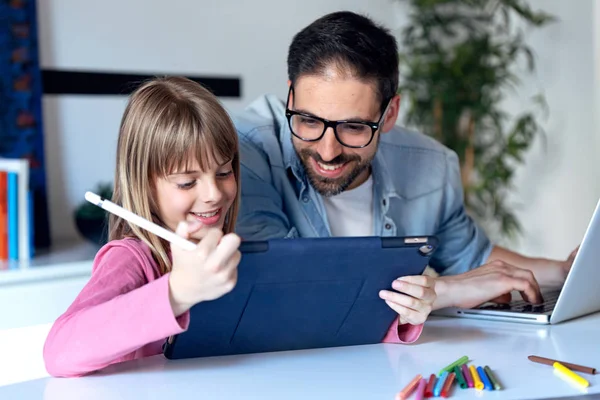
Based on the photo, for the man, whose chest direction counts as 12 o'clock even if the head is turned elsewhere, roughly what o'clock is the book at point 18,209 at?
The book is roughly at 4 o'clock from the man.

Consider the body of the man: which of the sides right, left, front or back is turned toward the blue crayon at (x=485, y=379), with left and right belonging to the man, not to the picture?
front

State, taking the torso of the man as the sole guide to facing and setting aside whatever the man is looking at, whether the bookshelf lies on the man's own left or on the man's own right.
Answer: on the man's own right

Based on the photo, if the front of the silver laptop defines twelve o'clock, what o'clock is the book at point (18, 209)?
The book is roughly at 11 o'clock from the silver laptop.

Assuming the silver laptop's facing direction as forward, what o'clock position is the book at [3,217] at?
The book is roughly at 11 o'clock from the silver laptop.

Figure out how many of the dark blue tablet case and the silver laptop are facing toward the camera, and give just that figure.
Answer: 0

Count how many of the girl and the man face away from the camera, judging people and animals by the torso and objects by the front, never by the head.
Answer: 0

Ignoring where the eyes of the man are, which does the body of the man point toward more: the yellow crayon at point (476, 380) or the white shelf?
the yellow crayon

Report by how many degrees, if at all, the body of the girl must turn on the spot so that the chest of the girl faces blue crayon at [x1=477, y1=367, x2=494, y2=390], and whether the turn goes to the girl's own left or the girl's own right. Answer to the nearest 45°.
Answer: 0° — they already face it

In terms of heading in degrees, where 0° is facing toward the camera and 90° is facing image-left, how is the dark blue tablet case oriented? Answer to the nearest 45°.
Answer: approximately 180°
